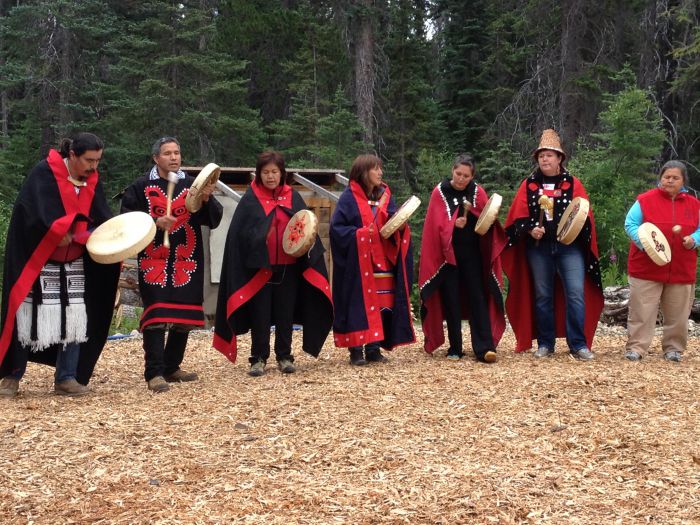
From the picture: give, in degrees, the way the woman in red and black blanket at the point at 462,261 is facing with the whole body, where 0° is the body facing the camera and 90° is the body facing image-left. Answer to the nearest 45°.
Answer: approximately 0°

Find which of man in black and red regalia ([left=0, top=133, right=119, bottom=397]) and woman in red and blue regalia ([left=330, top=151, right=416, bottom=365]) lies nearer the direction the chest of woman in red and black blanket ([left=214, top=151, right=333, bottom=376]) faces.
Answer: the man in black and red regalia

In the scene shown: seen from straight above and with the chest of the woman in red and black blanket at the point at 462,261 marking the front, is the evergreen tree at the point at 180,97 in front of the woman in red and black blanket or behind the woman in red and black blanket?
behind

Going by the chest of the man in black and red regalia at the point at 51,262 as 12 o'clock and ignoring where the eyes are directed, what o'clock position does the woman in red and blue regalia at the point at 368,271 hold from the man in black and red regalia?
The woman in red and blue regalia is roughly at 10 o'clock from the man in black and red regalia.

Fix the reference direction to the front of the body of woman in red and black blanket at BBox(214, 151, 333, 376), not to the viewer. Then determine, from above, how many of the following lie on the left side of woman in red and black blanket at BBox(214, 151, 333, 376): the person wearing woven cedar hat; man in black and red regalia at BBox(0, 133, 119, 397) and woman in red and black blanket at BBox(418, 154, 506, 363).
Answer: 2

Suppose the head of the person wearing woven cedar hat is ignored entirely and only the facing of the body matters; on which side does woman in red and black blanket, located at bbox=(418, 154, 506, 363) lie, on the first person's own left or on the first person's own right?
on the first person's own right

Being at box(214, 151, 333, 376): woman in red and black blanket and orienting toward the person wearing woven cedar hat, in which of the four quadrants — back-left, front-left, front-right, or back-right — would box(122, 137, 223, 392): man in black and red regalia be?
back-right

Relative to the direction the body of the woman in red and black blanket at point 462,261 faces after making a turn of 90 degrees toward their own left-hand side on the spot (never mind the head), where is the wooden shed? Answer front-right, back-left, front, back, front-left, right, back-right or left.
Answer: back-left

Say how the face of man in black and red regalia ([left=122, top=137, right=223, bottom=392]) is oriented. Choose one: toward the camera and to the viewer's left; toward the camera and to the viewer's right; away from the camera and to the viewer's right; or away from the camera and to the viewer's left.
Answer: toward the camera and to the viewer's right

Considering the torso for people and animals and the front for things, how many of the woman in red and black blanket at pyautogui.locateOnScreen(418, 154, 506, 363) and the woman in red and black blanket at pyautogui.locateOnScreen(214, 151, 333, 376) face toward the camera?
2

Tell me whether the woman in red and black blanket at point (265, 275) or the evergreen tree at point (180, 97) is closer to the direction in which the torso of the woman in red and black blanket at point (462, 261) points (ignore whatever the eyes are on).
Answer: the woman in red and black blanket

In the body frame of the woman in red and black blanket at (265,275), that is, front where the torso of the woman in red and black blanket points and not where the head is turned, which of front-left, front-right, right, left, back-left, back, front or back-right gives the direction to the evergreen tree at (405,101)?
back

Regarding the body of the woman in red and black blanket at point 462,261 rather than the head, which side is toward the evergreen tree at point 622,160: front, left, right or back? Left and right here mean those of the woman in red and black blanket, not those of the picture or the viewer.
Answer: back

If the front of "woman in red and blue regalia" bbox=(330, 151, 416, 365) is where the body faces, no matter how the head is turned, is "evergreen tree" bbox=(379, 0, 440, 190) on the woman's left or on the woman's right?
on the woman's left

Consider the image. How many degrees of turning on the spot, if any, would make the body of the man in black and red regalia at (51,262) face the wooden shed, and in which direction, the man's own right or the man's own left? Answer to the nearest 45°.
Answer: approximately 90° to the man's own left

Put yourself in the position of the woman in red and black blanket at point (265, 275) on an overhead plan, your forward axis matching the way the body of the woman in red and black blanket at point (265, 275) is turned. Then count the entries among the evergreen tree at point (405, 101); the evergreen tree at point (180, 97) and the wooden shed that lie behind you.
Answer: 3
